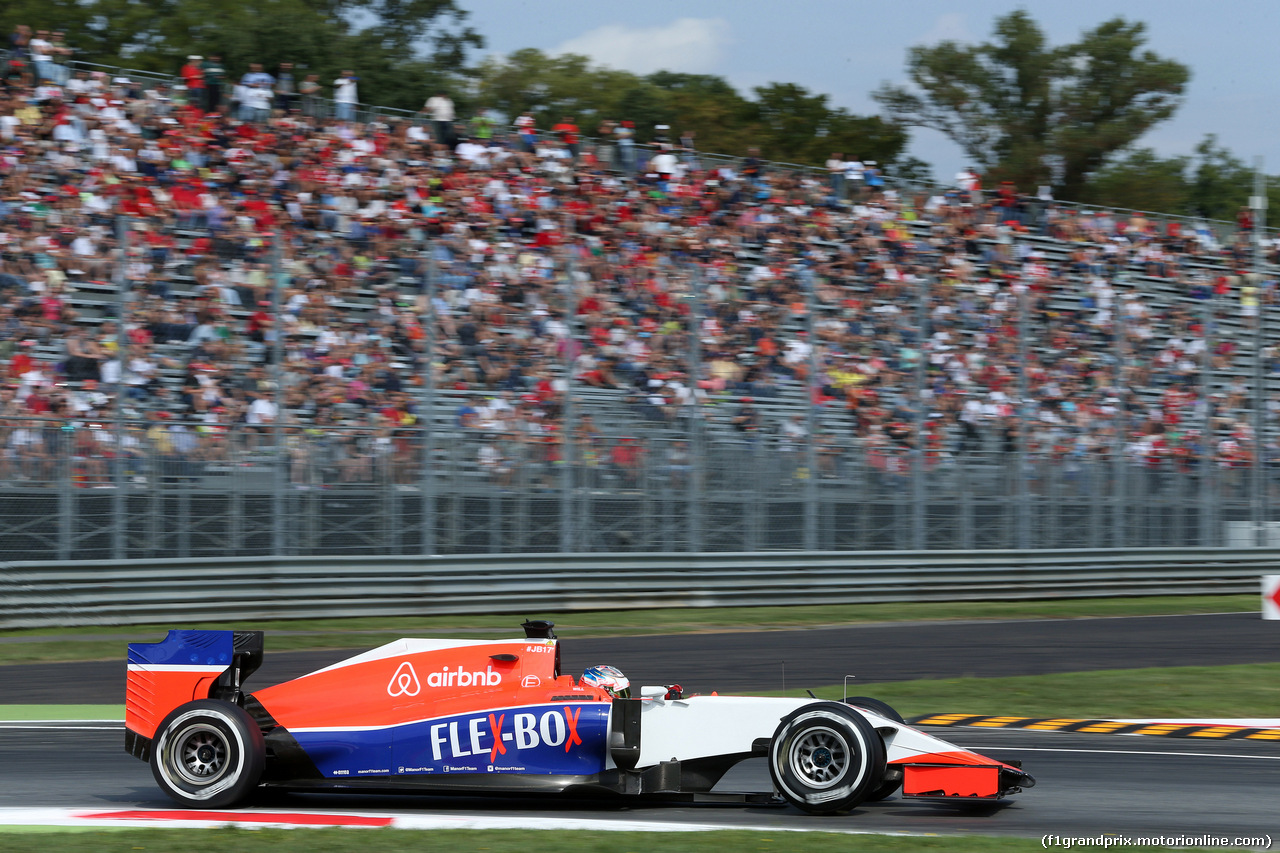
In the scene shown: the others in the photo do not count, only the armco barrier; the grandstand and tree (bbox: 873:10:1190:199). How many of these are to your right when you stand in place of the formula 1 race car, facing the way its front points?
0

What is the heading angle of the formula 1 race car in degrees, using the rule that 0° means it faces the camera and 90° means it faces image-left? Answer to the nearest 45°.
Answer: approximately 270°

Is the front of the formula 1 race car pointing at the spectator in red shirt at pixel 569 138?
no

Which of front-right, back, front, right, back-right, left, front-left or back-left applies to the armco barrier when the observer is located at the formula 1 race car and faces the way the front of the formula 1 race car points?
left

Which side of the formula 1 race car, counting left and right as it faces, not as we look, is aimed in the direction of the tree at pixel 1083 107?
left

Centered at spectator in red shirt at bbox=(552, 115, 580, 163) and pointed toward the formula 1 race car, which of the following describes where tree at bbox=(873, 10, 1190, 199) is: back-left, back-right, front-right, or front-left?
back-left

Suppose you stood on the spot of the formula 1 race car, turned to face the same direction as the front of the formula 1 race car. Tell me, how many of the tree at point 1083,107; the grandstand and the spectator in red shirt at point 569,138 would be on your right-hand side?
0
